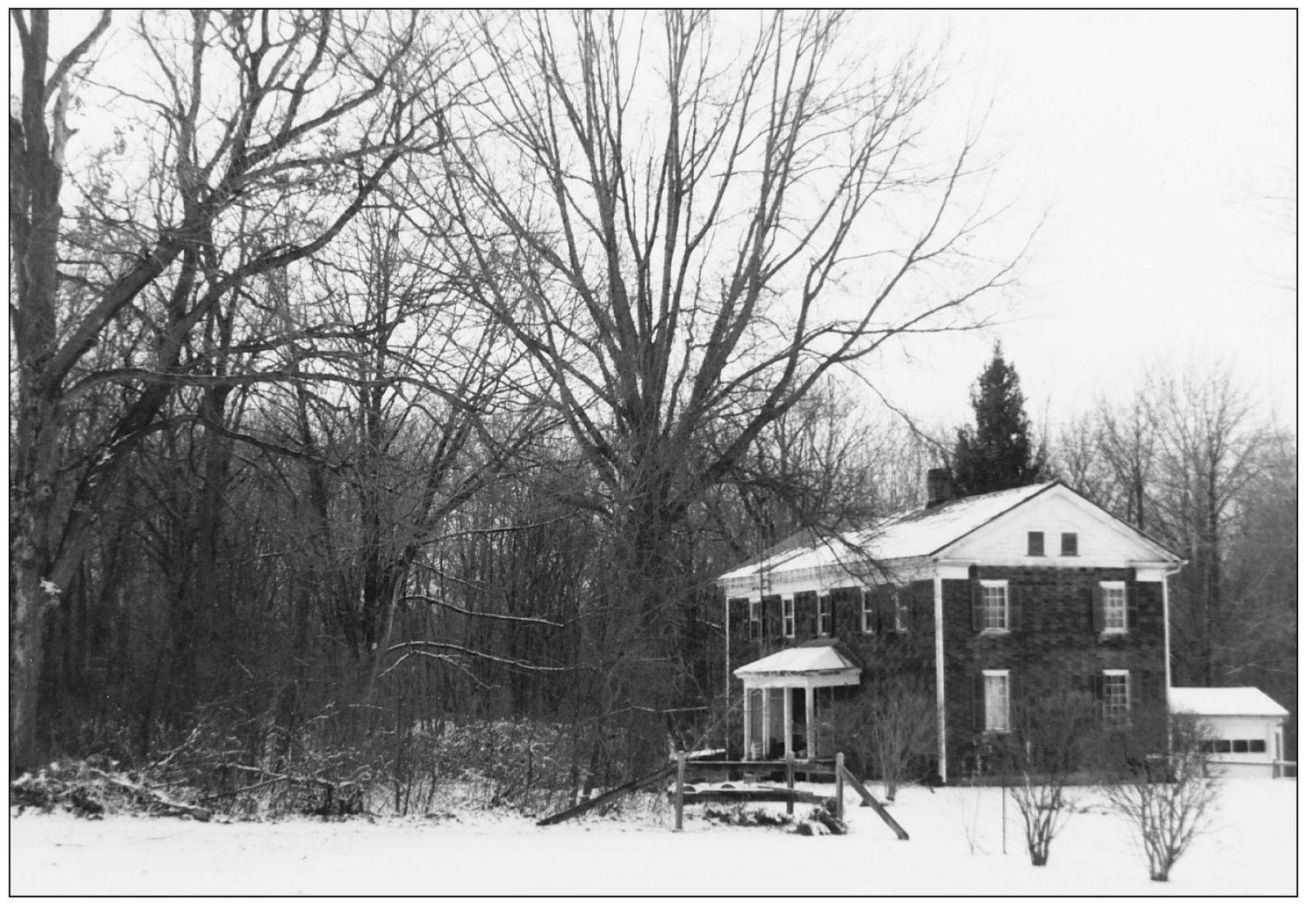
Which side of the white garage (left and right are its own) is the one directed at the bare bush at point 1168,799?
front

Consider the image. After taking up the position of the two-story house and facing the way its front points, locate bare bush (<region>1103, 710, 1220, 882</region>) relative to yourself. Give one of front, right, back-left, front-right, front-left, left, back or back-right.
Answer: front-left

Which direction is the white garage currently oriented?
toward the camera

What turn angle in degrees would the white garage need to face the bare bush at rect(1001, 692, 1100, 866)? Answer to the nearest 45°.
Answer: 0° — it already faces it

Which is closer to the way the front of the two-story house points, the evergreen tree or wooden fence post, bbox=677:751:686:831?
the wooden fence post

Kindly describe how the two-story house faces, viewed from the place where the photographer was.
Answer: facing the viewer and to the left of the viewer

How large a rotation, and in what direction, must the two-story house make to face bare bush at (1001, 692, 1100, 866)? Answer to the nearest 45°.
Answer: approximately 45° to its left

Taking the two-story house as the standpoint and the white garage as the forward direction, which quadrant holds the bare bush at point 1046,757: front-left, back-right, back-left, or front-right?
front-right

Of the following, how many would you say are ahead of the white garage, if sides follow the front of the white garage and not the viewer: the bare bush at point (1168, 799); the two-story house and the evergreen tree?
1

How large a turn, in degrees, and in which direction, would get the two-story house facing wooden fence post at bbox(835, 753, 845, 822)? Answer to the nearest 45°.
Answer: approximately 45° to its left

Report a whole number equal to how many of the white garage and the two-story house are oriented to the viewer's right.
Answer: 0
